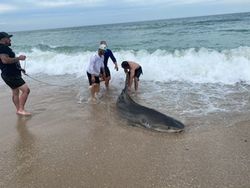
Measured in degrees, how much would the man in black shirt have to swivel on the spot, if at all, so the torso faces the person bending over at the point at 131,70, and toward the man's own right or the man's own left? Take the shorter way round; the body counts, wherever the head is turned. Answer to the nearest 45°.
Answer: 0° — they already face them

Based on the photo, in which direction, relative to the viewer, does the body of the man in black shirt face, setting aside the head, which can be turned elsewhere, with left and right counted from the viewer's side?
facing to the right of the viewer

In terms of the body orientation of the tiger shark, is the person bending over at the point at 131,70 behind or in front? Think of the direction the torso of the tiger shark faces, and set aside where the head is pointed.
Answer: behind

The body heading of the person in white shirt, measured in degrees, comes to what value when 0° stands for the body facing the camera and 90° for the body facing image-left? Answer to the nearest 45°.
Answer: approximately 315°

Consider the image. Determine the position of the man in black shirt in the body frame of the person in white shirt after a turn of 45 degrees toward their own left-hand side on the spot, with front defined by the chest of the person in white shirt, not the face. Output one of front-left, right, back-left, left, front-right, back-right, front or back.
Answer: back-right

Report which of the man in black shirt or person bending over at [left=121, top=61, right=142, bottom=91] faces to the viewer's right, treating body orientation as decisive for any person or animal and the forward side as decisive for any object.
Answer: the man in black shirt

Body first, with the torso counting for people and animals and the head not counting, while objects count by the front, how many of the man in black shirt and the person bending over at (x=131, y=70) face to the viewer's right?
1

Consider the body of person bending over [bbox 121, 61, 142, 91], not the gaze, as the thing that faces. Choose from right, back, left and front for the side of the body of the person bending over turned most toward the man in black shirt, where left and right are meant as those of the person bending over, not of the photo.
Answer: front
